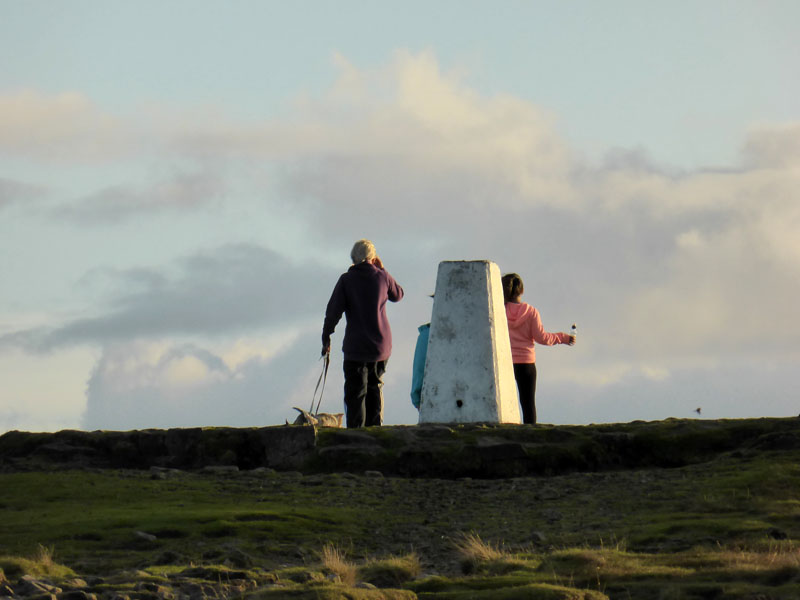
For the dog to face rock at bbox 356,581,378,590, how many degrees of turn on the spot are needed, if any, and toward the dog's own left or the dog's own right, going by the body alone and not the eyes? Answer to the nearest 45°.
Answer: approximately 90° to the dog's own left

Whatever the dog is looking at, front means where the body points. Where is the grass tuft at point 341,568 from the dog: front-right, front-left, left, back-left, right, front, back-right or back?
left

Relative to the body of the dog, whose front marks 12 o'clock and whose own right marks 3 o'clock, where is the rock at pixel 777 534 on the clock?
The rock is roughly at 8 o'clock from the dog.

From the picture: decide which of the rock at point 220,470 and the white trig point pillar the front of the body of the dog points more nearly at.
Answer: the rock

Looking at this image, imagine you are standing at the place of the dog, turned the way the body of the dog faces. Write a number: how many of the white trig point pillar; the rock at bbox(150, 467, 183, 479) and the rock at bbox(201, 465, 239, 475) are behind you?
1

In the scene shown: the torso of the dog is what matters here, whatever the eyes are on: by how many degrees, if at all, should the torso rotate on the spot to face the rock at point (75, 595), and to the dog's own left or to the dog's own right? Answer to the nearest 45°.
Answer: approximately 90° to the dog's own left

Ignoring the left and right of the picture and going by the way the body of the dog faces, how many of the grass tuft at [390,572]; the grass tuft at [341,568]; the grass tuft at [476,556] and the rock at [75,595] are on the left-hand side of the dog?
4

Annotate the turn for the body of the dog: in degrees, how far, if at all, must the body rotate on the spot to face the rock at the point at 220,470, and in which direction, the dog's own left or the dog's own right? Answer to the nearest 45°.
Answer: approximately 45° to the dog's own left

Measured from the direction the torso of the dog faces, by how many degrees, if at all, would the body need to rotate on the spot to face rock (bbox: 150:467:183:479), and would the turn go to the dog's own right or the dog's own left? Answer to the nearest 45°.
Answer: approximately 45° to the dog's own left

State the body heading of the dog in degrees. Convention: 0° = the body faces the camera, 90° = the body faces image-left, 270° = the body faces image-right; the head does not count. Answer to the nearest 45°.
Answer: approximately 90°

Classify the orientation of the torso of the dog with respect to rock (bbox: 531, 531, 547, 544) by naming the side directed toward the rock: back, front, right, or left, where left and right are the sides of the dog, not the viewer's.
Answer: left

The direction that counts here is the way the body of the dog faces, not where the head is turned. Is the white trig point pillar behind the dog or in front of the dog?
behind
